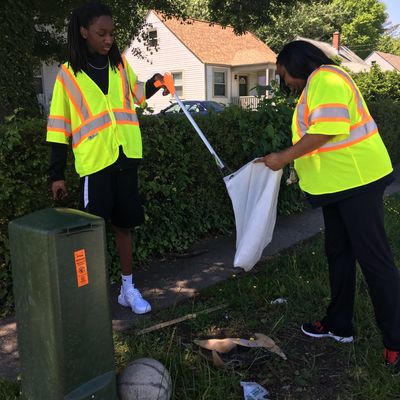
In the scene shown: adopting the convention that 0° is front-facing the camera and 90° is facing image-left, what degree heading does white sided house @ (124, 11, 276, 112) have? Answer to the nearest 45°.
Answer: approximately 315°

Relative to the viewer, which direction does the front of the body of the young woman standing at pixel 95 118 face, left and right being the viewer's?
facing the viewer and to the right of the viewer

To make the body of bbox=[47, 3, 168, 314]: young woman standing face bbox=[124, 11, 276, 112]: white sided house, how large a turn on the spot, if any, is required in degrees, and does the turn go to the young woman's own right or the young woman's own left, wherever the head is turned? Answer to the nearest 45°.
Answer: approximately 135° to the young woman's own left

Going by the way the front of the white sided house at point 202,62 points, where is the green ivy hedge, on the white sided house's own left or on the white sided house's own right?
on the white sided house's own right

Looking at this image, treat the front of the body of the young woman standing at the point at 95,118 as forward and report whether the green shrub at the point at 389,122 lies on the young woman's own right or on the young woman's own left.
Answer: on the young woman's own left

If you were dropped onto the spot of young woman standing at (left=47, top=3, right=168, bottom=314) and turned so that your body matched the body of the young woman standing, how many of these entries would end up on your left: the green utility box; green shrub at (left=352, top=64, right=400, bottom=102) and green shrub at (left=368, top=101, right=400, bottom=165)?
2

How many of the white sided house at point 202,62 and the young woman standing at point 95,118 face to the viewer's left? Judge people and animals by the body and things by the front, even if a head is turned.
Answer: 0
